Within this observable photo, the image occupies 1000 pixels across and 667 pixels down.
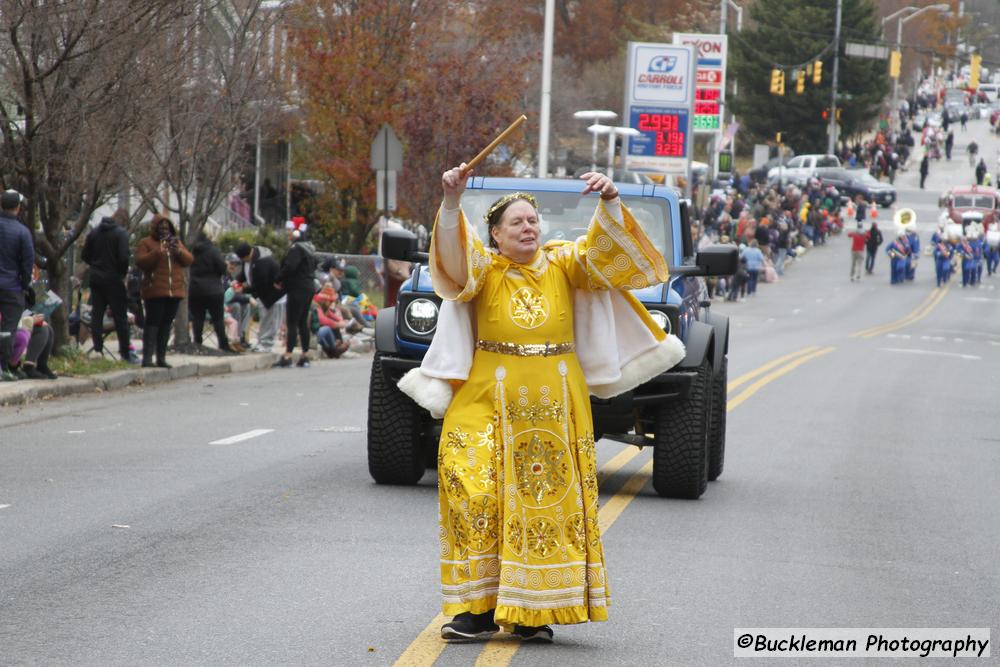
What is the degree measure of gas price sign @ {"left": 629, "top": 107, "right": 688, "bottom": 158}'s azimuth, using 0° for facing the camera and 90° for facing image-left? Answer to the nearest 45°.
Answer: approximately 0°

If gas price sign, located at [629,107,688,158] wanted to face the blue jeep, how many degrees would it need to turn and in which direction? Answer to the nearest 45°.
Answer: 0° — it already faces it

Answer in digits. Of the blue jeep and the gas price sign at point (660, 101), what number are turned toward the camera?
2

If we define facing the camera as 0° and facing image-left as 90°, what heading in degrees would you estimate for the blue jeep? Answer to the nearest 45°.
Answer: approximately 0°

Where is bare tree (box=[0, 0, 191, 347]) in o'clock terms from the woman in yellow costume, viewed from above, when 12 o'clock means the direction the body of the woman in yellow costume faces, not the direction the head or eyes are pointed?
The bare tree is roughly at 5 o'clock from the woman in yellow costume.

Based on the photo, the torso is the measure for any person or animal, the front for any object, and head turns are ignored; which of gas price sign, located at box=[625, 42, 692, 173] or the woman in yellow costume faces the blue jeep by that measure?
the gas price sign

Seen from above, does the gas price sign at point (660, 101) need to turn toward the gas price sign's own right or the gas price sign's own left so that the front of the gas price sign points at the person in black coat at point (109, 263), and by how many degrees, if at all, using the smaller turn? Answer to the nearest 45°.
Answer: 0° — it already faces them

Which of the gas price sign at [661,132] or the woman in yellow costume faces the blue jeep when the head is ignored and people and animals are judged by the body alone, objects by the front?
the gas price sign

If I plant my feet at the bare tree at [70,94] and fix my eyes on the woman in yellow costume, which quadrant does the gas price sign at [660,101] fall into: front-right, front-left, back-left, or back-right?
back-left
